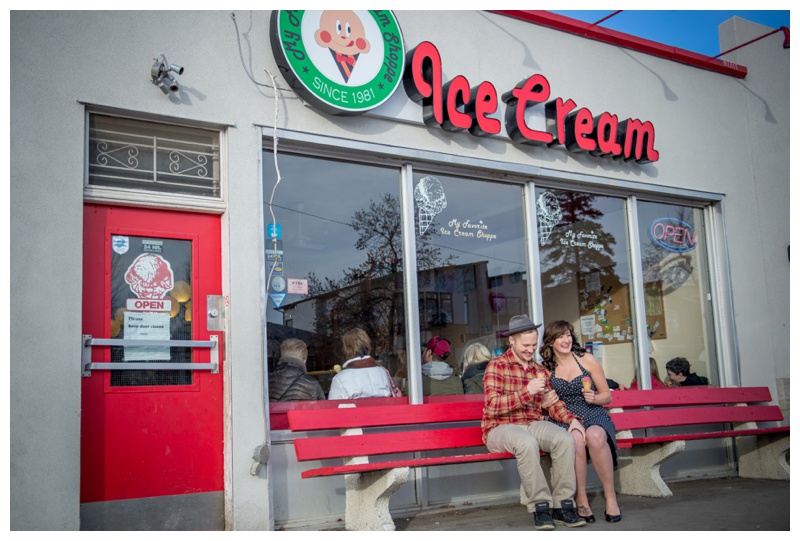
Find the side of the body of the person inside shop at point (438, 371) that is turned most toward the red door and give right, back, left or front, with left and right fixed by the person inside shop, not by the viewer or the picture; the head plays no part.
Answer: left

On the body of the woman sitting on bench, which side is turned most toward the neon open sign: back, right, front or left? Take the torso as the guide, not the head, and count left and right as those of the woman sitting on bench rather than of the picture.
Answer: back

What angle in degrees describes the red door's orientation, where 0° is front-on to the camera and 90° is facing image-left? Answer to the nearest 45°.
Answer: approximately 0°

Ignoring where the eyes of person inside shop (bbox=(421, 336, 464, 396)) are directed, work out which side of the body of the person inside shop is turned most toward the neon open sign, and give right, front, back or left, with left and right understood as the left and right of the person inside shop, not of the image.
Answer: right

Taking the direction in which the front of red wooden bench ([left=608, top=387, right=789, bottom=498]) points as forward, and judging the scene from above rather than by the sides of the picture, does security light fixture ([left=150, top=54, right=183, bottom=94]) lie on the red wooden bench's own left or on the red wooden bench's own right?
on the red wooden bench's own right

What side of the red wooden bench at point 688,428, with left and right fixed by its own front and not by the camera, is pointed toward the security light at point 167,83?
right

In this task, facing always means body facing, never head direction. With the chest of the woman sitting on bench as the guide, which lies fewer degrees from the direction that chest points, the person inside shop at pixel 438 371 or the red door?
the red door

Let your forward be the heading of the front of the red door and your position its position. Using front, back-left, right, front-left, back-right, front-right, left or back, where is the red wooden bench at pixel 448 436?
left

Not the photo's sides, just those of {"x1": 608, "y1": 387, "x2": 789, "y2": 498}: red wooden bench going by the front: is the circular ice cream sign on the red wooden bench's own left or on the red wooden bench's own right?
on the red wooden bench's own right

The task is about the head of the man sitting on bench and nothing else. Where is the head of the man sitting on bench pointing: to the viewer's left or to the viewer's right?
to the viewer's right

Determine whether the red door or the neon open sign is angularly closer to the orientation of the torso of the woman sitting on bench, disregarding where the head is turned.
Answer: the red door
